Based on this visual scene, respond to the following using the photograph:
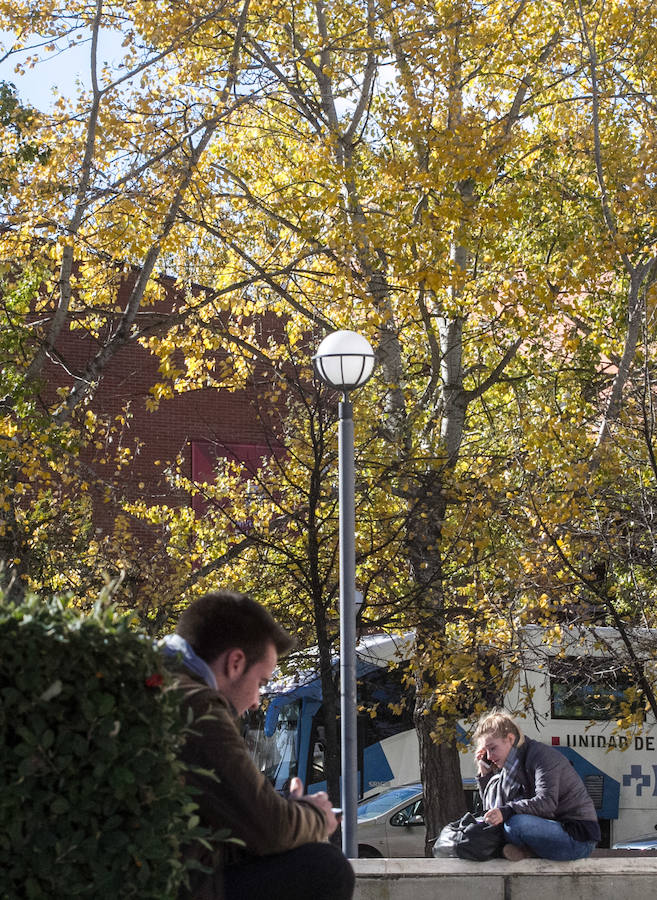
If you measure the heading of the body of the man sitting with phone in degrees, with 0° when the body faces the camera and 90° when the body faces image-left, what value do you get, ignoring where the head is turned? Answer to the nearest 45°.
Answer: approximately 270°

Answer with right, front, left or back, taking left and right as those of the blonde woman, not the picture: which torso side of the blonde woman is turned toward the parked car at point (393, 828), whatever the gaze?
right

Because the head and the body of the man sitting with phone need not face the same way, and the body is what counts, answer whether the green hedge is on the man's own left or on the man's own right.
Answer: on the man's own right

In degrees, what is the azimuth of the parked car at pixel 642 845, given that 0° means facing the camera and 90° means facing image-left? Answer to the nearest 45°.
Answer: approximately 90°

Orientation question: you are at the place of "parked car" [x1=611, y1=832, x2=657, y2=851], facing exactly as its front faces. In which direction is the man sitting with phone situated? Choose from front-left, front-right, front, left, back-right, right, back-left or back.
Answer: left

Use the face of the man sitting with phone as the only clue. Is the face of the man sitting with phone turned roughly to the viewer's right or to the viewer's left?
to the viewer's right

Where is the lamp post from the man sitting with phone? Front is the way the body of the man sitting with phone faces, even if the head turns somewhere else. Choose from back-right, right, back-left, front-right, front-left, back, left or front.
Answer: left

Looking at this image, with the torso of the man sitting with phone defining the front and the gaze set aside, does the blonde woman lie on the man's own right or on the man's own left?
on the man's own left

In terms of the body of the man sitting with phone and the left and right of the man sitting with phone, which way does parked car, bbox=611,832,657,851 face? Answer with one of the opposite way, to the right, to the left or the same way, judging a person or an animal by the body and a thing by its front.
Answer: the opposite way

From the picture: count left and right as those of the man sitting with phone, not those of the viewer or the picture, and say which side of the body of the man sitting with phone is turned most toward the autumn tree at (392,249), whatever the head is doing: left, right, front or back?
left
